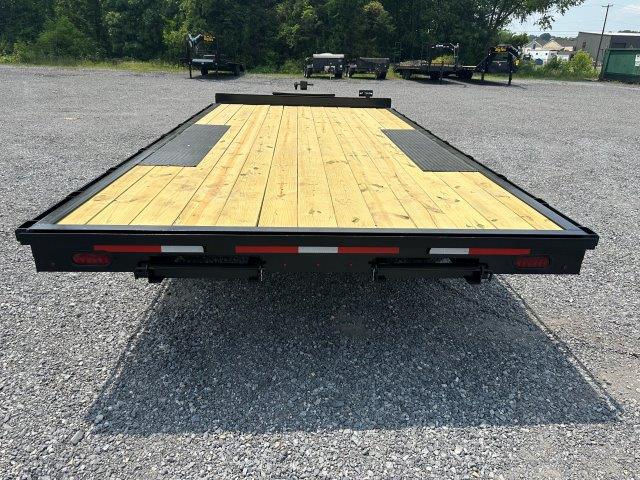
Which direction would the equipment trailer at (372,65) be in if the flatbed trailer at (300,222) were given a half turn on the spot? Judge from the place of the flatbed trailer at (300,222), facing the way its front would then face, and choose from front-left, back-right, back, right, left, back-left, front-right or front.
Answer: back

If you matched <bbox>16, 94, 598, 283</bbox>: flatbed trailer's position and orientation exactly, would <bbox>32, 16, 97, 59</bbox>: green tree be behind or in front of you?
in front

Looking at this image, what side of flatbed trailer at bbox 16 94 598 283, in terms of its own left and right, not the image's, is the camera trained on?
back

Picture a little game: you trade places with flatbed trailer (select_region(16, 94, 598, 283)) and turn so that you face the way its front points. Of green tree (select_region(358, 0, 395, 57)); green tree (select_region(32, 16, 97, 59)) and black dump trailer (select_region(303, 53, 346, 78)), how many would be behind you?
0

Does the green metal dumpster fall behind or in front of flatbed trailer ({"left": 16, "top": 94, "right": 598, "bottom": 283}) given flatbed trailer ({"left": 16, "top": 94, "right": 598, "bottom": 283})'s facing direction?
in front

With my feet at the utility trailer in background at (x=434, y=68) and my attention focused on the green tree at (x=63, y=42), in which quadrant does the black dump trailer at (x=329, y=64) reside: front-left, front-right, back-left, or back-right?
front-left

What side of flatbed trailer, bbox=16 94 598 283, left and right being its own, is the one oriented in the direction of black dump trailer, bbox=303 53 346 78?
front

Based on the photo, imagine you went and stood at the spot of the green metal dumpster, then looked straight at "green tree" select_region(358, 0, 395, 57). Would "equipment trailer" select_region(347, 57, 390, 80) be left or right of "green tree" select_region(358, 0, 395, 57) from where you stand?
left

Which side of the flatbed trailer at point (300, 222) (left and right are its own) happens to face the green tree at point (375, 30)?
front
